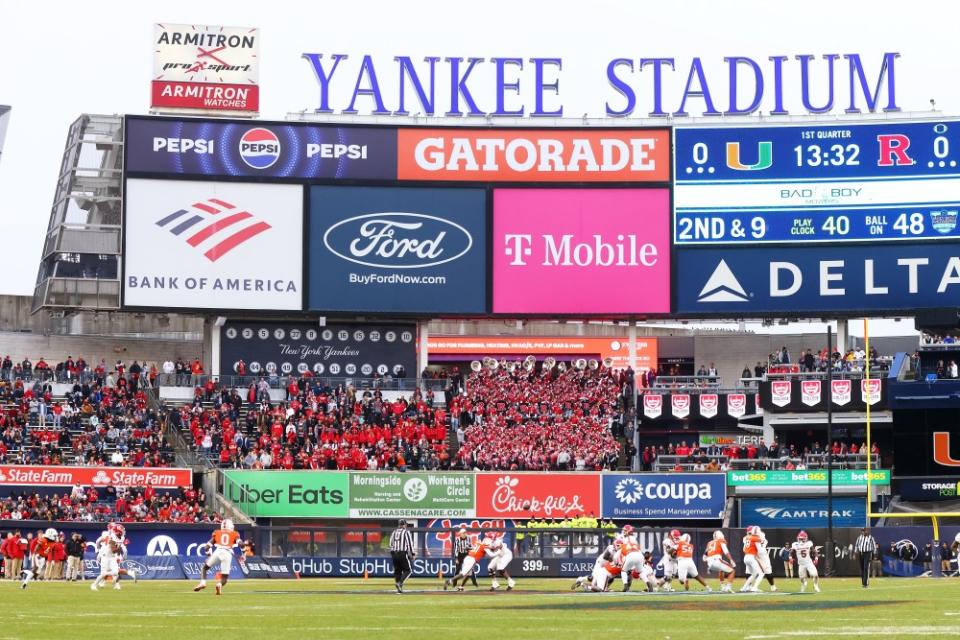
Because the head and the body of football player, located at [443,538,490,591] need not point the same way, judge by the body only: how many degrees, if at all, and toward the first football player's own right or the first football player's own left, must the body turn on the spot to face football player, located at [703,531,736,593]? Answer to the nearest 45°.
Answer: approximately 45° to the first football player's own right

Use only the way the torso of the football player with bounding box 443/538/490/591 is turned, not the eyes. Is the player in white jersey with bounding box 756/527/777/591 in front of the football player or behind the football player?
in front

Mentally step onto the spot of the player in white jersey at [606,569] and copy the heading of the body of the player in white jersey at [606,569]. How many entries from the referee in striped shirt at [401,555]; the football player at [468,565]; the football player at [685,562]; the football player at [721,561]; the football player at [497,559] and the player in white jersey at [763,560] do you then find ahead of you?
3

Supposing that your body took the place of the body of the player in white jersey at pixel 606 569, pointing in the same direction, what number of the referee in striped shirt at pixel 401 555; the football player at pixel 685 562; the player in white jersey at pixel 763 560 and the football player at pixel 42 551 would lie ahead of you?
2

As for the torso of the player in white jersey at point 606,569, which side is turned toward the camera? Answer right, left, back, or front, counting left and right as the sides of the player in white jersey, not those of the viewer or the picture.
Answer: right
